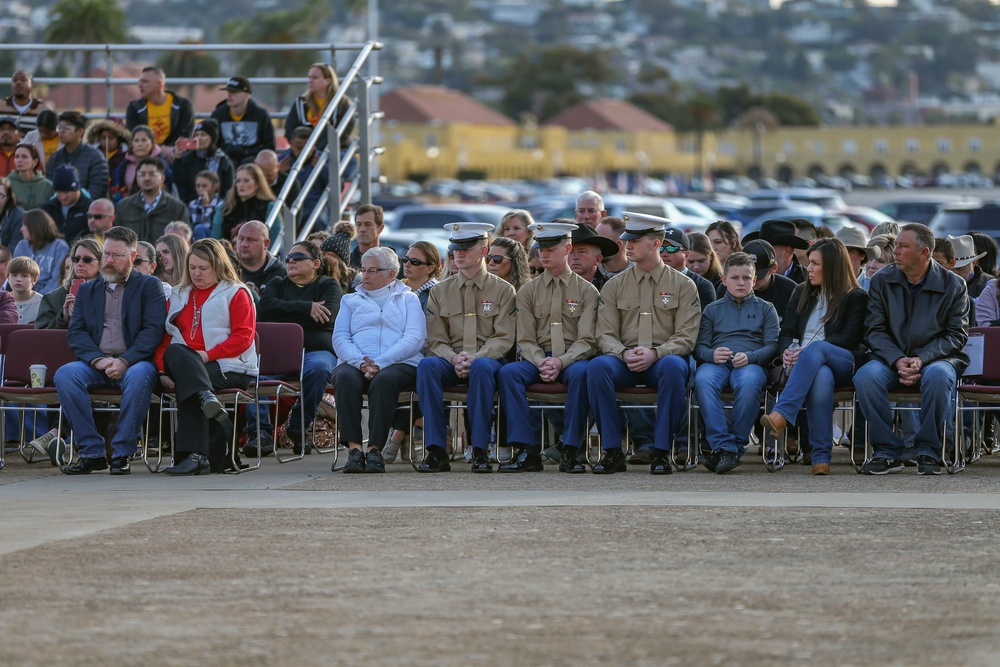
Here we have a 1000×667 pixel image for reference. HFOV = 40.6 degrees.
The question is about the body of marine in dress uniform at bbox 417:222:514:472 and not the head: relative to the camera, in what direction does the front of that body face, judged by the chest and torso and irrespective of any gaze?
toward the camera

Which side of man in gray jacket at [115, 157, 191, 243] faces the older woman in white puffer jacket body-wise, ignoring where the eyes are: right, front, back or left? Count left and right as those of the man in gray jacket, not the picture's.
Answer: front

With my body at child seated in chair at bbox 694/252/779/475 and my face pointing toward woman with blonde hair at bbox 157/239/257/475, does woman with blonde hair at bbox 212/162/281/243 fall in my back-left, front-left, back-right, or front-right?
front-right

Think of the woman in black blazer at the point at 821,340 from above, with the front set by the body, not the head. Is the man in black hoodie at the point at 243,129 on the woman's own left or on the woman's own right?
on the woman's own right

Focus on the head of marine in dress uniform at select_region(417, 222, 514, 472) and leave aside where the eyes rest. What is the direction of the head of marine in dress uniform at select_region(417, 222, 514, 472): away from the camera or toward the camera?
toward the camera

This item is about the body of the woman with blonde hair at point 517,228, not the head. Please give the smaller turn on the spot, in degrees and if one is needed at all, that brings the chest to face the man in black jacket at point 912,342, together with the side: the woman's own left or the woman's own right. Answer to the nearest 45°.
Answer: approximately 90° to the woman's own left

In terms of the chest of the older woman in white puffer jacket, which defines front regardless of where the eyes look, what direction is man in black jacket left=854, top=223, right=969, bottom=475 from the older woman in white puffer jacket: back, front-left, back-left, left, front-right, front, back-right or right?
left

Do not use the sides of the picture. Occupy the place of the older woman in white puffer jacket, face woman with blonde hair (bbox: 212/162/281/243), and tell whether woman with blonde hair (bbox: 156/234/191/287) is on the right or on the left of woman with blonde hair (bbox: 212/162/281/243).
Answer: left

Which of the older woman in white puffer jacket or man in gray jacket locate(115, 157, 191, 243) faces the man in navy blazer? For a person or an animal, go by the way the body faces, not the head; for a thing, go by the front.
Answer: the man in gray jacket

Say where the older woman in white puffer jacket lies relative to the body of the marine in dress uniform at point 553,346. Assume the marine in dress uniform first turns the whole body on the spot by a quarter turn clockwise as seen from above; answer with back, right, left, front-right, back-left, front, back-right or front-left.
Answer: front

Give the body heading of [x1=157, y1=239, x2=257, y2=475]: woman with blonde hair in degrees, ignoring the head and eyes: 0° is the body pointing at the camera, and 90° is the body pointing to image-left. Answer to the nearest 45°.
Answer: approximately 45°

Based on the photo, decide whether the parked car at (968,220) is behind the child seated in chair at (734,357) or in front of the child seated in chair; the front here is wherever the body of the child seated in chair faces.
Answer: behind

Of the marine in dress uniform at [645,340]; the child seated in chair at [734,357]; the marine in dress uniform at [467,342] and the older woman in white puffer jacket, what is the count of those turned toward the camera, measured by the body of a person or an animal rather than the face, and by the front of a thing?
4

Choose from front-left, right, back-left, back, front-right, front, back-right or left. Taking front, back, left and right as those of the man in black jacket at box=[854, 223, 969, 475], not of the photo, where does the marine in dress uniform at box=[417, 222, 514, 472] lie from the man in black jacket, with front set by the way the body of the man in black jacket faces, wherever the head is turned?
right

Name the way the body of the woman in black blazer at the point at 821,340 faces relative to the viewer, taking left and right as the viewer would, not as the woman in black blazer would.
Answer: facing the viewer and to the left of the viewer

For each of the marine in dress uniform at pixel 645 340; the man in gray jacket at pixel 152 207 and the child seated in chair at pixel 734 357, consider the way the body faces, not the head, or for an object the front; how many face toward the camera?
3

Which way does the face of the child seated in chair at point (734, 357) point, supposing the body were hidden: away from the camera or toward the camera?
toward the camera

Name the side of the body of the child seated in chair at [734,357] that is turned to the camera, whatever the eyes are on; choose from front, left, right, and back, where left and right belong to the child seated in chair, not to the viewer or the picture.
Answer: front

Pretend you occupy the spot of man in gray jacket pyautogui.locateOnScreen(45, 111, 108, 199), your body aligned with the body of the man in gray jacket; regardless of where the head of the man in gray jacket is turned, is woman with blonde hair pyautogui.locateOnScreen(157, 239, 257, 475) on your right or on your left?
on your left
